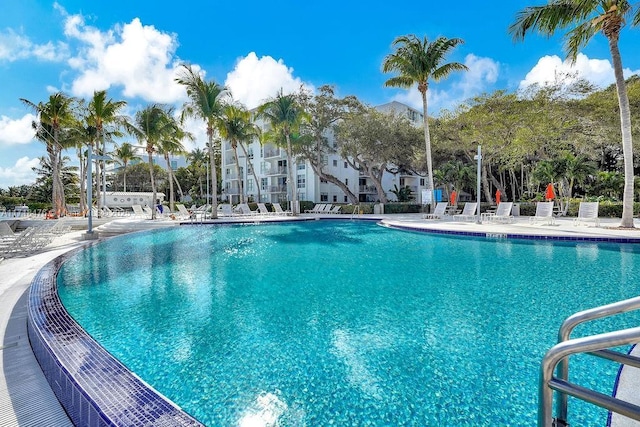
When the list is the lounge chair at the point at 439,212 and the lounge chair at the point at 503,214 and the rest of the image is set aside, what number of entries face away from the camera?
0

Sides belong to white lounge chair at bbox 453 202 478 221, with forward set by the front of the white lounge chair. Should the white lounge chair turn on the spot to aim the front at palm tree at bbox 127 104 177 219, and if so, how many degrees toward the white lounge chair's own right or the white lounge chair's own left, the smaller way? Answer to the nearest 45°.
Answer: approximately 45° to the white lounge chair's own right

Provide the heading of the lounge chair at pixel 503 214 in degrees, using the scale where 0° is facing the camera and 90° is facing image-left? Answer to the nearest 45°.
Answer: approximately 45°

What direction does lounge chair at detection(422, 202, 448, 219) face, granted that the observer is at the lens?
facing the viewer and to the left of the viewer

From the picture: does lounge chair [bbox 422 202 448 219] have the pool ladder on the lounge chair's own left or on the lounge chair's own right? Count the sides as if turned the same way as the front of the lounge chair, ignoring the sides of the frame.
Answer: on the lounge chair's own left

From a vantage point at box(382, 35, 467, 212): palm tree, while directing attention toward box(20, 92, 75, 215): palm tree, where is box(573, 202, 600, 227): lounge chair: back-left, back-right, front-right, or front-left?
back-left

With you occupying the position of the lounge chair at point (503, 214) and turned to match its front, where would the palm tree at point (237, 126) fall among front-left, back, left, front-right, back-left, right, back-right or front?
front-right

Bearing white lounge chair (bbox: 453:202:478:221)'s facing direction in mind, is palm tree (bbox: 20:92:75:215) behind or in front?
in front

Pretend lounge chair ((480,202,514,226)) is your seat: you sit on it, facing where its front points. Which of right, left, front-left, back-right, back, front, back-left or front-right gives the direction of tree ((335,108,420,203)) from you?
right

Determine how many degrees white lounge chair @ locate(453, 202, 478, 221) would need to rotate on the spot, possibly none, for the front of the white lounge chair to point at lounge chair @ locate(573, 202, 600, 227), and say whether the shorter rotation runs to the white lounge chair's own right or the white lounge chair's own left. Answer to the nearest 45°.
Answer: approximately 90° to the white lounge chair's own left

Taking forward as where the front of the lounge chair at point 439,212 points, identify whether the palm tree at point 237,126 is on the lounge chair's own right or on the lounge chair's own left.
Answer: on the lounge chair's own right

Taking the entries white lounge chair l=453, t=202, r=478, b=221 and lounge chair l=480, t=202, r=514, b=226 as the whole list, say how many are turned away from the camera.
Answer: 0

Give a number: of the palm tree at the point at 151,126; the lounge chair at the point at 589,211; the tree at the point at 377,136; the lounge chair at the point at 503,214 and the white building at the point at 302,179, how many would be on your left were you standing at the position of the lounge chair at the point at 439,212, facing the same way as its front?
2
